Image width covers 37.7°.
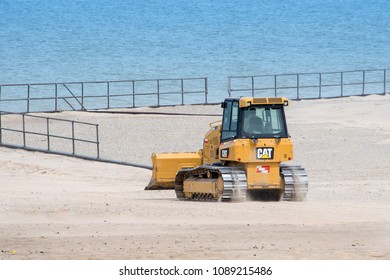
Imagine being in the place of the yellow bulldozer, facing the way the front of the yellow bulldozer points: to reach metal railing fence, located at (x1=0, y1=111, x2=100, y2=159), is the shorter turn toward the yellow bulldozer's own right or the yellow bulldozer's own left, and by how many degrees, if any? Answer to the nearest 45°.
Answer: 0° — it already faces it

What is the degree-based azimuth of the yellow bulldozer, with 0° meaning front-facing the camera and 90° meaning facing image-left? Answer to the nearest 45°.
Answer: approximately 135°
